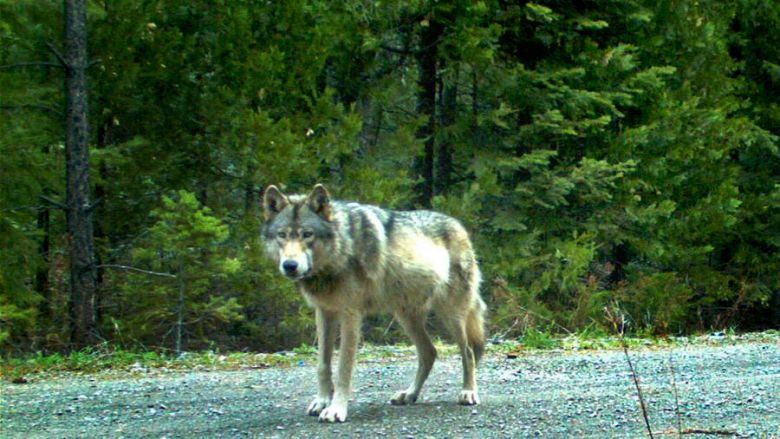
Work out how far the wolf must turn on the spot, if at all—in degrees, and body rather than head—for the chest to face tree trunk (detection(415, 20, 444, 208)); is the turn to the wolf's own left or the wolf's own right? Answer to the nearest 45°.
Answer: approximately 135° to the wolf's own right

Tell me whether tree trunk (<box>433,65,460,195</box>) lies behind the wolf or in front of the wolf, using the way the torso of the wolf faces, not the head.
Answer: behind

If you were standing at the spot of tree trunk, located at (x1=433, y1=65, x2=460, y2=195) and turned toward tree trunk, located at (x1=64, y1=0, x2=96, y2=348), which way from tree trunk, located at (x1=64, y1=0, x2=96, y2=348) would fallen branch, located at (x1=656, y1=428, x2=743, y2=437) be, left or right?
left

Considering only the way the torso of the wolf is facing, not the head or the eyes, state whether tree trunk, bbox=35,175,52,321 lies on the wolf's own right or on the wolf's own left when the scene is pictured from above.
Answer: on the wolf's own right

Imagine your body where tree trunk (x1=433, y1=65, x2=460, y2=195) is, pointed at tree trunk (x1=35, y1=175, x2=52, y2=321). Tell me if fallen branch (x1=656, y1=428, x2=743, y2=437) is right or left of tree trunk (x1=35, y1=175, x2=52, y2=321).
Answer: left

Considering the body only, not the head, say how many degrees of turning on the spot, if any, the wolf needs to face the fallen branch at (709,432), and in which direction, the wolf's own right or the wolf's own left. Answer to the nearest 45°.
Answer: approximately 90° to the wolf's own left

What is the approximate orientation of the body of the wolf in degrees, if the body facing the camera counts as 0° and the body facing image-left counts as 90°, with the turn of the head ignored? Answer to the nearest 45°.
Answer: approximately 45°

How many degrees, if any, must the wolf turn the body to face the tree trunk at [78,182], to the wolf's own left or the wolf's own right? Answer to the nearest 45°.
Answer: approximately 90° to the wolf's own right

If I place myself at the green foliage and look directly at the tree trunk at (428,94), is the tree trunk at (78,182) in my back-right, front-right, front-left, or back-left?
back-left
